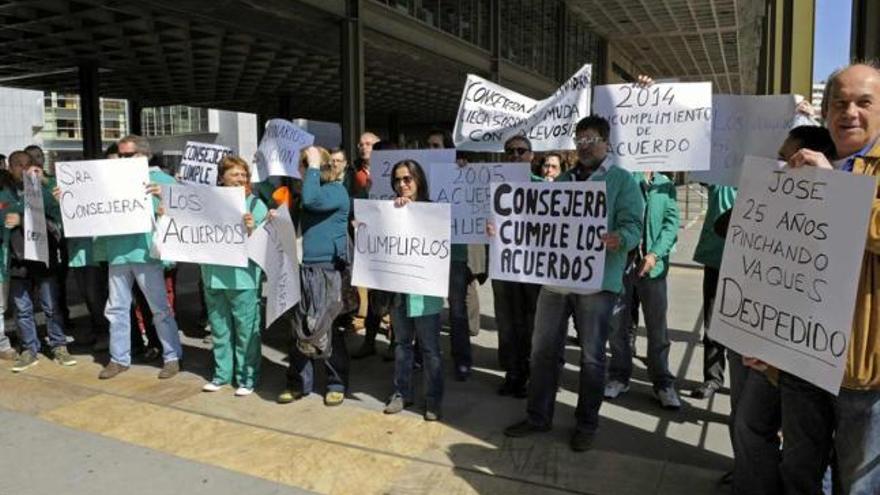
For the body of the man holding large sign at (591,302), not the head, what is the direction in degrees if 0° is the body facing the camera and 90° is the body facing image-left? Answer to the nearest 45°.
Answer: approximately 45°

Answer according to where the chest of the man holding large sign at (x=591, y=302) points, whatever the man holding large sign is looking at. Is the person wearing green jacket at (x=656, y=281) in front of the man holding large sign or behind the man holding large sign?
behind

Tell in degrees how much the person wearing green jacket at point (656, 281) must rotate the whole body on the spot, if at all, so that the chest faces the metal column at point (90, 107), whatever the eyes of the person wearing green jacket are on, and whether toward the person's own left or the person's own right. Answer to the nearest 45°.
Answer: approximately 90° to the person's own right

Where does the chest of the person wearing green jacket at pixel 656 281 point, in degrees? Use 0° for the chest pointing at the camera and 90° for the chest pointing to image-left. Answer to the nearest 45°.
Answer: approximately 45°

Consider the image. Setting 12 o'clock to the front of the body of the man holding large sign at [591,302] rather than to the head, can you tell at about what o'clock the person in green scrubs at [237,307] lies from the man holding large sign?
The person in green scrubs is roughly at 2 o'clock from the man holding large sign.

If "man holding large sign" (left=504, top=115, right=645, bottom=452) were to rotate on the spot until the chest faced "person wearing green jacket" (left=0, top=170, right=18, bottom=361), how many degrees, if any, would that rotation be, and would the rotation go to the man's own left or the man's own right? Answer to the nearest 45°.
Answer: approximately 45° to the man's own right

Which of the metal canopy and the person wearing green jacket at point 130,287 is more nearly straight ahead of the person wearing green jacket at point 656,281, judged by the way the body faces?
the person wearing green jacket

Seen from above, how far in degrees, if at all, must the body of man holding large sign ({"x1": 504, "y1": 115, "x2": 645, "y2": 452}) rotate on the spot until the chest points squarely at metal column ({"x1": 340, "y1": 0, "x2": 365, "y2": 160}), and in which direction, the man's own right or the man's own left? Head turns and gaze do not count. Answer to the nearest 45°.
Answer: approximately 90° to the man's own right

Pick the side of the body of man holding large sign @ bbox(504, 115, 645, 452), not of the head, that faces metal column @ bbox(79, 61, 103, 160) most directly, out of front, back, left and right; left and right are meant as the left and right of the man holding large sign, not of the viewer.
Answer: right
